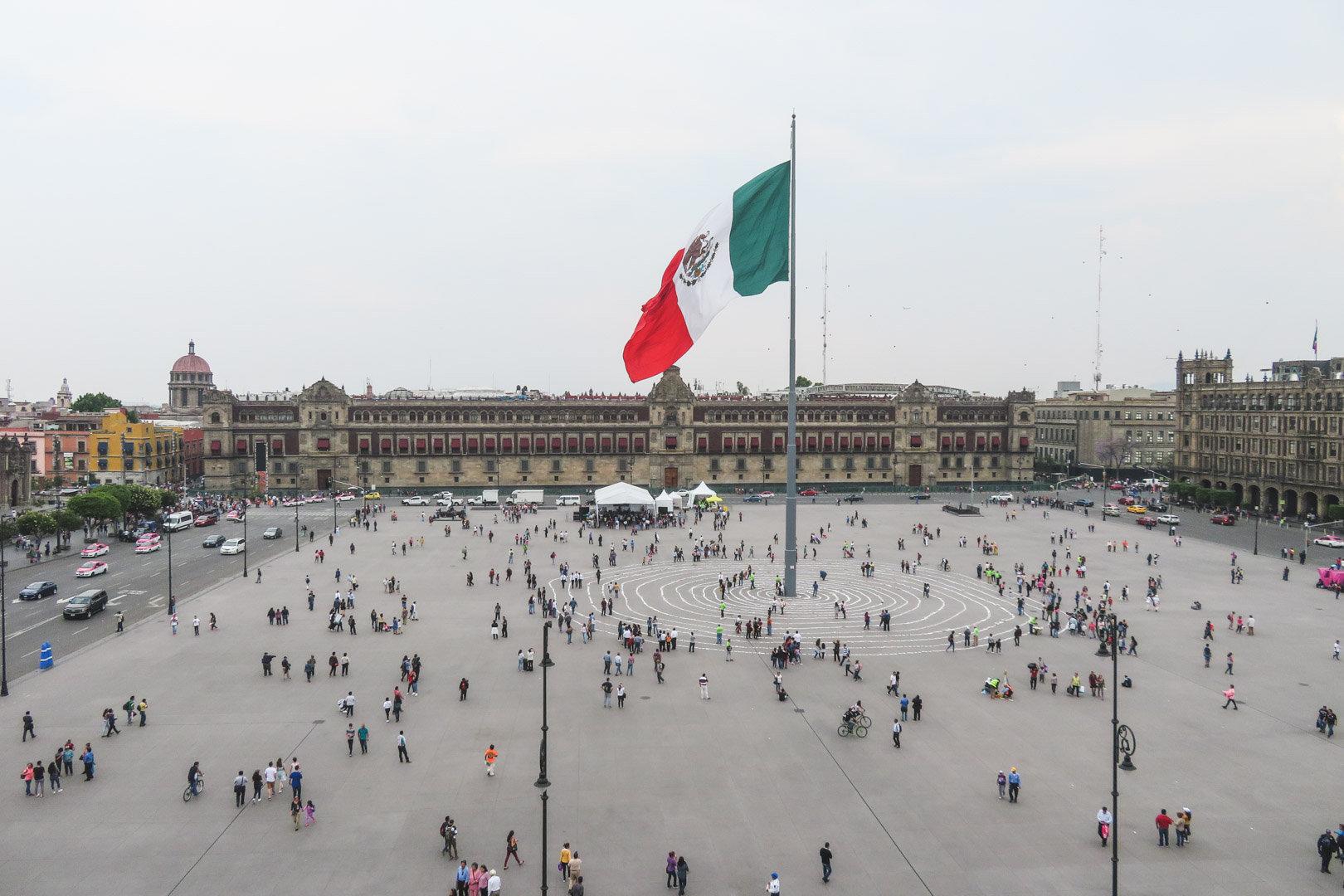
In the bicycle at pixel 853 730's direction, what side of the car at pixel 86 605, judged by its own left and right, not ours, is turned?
left

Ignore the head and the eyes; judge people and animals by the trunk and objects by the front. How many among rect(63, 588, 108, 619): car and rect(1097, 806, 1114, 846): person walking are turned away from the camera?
0

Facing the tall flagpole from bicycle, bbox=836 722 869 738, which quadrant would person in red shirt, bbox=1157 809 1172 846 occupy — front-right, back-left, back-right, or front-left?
back-right

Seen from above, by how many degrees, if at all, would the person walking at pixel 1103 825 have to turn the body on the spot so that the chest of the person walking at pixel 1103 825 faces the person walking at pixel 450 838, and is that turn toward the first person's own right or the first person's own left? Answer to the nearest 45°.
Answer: approximately 45° to the first person's own right

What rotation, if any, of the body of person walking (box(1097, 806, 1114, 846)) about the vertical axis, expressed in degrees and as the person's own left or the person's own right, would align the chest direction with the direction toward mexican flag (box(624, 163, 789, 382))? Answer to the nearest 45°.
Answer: approximately 135° to the person's own right

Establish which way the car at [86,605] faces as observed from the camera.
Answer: facing the viewer and to the left of the viewer

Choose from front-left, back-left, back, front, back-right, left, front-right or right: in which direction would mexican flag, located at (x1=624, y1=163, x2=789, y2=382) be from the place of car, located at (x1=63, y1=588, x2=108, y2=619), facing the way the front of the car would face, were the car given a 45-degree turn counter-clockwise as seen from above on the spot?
front-left

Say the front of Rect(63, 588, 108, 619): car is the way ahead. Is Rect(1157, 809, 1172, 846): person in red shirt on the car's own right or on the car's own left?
on the car's own left

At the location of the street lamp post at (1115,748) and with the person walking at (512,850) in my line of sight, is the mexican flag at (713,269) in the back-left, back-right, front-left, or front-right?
front-right

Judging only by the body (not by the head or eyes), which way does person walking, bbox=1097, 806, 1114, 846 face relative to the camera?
toward the camera

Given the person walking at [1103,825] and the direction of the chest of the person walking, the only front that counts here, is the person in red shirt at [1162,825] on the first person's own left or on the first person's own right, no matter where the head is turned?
on the first person's own left

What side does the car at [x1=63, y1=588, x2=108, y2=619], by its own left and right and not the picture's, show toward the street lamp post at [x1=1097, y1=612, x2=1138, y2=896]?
left
